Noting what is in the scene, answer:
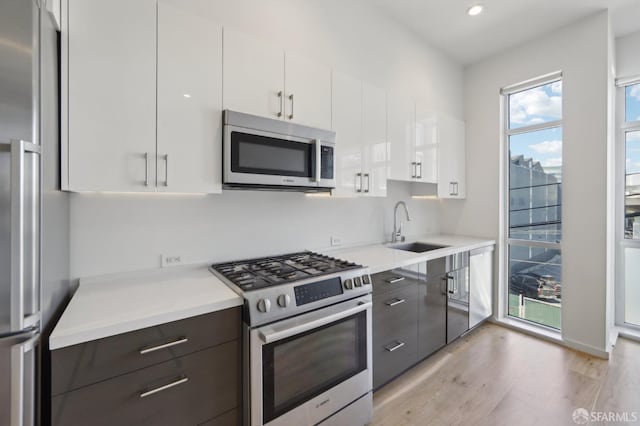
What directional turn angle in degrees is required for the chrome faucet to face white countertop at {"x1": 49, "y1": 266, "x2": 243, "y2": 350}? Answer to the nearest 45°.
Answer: approximately 90° to its right

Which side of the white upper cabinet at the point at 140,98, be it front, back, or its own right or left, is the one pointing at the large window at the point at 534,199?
left

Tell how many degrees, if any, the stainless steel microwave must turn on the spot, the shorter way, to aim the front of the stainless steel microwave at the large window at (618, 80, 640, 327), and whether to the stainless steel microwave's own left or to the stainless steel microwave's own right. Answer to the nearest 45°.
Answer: approximately 45° to the stainless steel microwave's own left

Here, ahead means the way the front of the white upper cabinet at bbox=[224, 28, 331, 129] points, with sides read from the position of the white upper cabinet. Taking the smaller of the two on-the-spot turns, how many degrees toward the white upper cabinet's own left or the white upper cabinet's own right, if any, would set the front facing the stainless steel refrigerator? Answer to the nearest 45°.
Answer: approximately 90° to the white upper cabinet's own right

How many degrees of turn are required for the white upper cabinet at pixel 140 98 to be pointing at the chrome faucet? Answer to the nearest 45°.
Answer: approximately 90° to its left

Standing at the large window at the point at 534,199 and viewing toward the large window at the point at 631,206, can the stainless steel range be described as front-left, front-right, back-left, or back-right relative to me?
back-right

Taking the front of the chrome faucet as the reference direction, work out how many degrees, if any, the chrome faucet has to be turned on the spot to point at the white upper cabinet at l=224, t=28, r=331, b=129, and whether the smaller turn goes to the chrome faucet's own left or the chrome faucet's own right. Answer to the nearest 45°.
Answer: approximately 90° to the chrome faucet's own right

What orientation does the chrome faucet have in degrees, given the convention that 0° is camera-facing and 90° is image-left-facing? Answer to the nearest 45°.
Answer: approximately 315°
